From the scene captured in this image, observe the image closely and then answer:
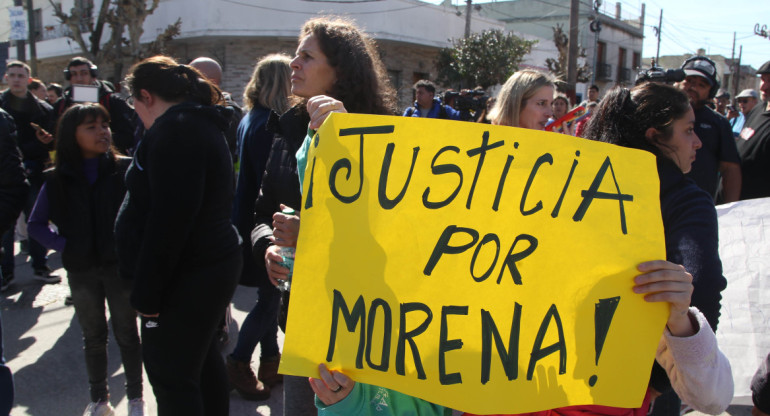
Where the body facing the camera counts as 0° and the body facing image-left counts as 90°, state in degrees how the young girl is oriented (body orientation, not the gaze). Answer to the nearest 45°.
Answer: approximately 315°

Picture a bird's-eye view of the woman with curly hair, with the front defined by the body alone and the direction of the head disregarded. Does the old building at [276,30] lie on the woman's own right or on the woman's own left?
on the woman's own right

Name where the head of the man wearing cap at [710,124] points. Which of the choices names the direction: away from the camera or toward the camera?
toward the camera

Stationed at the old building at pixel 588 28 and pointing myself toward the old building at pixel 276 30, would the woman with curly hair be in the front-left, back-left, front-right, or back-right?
front-left

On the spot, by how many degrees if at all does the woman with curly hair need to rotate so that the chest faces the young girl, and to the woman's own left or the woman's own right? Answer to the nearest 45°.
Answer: approximately 45° to the woman's own right

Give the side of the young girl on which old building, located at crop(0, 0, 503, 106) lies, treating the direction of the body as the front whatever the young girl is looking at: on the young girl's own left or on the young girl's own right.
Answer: on the young girl's own left

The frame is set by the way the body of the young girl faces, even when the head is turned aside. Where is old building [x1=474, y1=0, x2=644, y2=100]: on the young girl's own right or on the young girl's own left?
on the young girl's own left

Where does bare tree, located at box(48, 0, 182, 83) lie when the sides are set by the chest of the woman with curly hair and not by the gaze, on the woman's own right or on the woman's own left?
on the woman's own right

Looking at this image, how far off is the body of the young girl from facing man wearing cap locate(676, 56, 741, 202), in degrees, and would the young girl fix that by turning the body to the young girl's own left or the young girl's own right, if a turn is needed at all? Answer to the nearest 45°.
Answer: approximately 45° to the young girl's own left

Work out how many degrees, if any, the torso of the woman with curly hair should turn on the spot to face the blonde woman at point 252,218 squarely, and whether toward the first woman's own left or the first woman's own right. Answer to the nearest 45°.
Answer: approximately 90° to the first woman's own right
